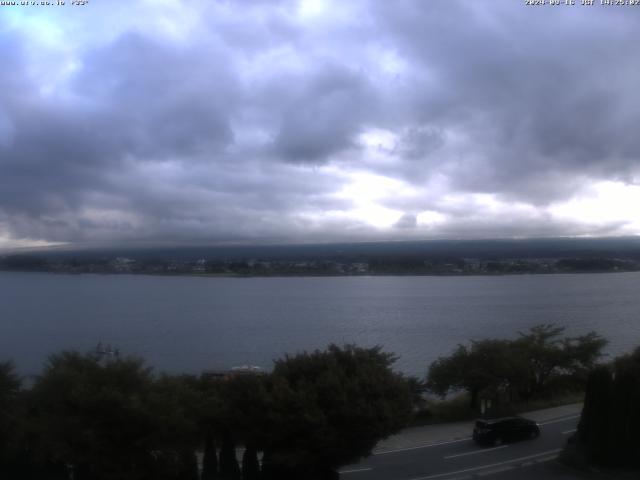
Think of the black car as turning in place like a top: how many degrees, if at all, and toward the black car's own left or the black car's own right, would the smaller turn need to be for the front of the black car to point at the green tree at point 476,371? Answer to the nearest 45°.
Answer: approximately 45° to the black car's own left

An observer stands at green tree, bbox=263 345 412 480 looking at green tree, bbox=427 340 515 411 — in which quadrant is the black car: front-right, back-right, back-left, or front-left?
front-right

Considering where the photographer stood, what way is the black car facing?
facing away from the viewer and to the right of the viewer

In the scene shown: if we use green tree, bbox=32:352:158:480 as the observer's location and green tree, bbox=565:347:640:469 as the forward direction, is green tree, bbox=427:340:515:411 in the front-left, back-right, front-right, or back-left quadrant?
front-left

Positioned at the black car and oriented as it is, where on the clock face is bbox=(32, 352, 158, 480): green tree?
The green tree is roughly at 6 o'clock from the black car.

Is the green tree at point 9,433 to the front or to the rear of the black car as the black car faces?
to the rear

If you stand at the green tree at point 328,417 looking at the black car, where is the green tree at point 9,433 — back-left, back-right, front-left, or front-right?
back-left

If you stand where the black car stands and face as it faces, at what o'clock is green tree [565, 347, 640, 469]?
The green tree is roughly at 3 o'clock from the black car.

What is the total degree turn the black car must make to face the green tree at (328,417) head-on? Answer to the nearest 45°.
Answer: approximately 180°
